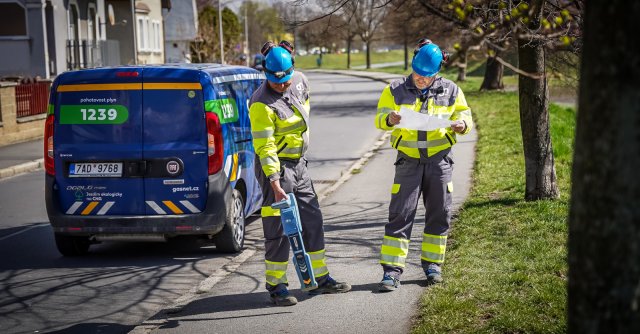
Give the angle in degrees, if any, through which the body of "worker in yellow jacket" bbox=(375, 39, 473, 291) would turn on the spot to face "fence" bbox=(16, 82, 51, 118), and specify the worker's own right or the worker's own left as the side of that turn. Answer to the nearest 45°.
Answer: approximately 135° to the worker's own right

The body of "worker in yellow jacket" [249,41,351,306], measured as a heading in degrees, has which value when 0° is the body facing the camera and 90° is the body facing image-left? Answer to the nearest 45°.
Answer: approximately 315°

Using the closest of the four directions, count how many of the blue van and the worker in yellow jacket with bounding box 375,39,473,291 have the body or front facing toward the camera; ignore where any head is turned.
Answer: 1

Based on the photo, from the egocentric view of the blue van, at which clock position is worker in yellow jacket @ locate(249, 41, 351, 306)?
The worker in yellow jacket is roughly at 5 o'clock from the blue van.

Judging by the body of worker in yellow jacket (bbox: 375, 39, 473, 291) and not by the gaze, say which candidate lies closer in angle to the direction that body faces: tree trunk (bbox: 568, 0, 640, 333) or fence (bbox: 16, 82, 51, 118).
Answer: the tree trunk

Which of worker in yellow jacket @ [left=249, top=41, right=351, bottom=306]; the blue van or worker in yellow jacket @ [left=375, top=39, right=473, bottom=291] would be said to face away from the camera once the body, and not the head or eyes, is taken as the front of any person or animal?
the blue van

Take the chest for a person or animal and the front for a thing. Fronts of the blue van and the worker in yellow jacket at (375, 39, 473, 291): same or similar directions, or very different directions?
very different directions

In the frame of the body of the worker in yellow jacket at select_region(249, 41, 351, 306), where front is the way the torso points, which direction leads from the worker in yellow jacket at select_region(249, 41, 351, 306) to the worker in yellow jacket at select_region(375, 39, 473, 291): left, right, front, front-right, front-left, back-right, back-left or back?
front-left

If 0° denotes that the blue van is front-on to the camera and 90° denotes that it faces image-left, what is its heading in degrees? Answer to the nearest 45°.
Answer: approximately 180°

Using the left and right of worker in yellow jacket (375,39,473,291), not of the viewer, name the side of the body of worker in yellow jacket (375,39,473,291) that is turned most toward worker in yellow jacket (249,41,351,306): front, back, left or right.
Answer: right

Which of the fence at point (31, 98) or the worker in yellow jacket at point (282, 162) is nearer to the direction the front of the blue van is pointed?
the fence

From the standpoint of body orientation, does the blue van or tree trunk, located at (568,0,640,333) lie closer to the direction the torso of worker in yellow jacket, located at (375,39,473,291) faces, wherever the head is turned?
the tree trunk

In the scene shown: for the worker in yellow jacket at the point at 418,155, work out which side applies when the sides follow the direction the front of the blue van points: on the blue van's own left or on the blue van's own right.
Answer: on the blue van's own right

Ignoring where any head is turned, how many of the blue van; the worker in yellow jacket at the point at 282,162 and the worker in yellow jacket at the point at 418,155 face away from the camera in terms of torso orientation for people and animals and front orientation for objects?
1
